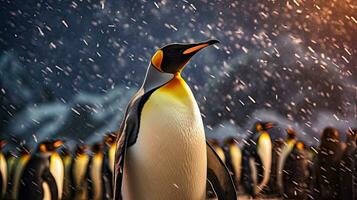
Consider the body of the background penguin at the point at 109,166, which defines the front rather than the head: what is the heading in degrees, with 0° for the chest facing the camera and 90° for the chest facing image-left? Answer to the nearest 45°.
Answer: approximately 270°

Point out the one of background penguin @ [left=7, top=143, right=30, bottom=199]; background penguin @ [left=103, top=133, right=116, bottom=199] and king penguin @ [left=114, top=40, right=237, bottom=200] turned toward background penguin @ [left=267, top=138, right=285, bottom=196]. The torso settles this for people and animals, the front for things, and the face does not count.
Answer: background penguin @ [left=103, top=133, right=116, bottom=199]

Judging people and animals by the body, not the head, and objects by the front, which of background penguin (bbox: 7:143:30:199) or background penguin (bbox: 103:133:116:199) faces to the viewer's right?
background penguin (bbox: 103:133:116:199)
